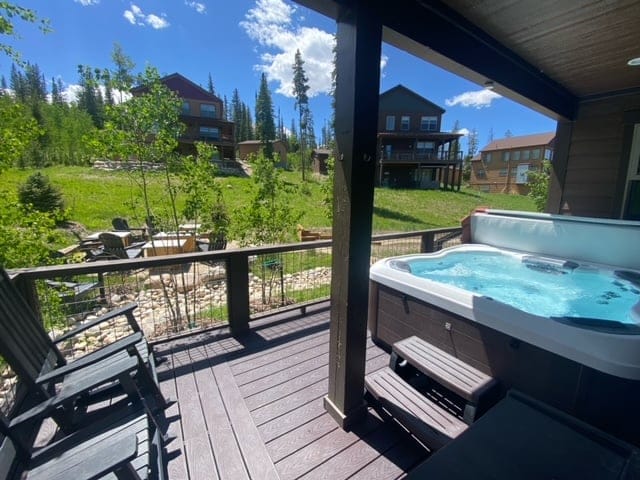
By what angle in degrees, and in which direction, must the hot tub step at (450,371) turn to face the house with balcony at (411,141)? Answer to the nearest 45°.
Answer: approximately 135° to its right

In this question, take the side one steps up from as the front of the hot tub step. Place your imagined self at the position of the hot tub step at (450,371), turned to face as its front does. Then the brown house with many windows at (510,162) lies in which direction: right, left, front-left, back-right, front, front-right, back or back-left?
back-right

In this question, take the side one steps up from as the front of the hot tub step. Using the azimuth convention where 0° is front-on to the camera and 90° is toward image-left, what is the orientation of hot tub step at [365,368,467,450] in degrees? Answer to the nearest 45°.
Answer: approximately 45°

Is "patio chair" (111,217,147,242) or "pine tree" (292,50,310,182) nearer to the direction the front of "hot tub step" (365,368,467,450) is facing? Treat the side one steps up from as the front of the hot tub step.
the patio chair

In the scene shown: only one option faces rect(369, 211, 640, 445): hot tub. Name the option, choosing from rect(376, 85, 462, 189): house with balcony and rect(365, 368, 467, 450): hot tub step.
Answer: the house with balcony

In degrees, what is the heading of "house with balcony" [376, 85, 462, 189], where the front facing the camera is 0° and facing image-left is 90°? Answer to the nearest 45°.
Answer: approximately 0°

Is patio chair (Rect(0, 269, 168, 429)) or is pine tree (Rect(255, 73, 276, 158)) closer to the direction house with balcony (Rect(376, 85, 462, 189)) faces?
the patio chair

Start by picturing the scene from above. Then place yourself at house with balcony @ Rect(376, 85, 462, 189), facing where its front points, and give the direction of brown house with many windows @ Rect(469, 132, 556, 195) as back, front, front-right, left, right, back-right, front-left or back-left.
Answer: back-left

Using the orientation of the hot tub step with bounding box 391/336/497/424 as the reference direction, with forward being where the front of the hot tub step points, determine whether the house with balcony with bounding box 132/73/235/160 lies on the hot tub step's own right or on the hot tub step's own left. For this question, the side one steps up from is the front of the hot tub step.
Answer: on the hot tub step's own right

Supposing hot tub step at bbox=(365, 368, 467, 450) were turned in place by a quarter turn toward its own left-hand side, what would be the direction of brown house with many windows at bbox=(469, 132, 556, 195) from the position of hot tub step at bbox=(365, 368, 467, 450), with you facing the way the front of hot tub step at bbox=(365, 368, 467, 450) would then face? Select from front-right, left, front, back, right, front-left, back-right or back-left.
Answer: back-left

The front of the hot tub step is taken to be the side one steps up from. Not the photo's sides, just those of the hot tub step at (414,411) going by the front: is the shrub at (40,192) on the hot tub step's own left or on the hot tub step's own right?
on the hot tub step's own right

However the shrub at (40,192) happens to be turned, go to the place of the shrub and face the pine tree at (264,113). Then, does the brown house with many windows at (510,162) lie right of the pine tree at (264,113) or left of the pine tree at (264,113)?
right
